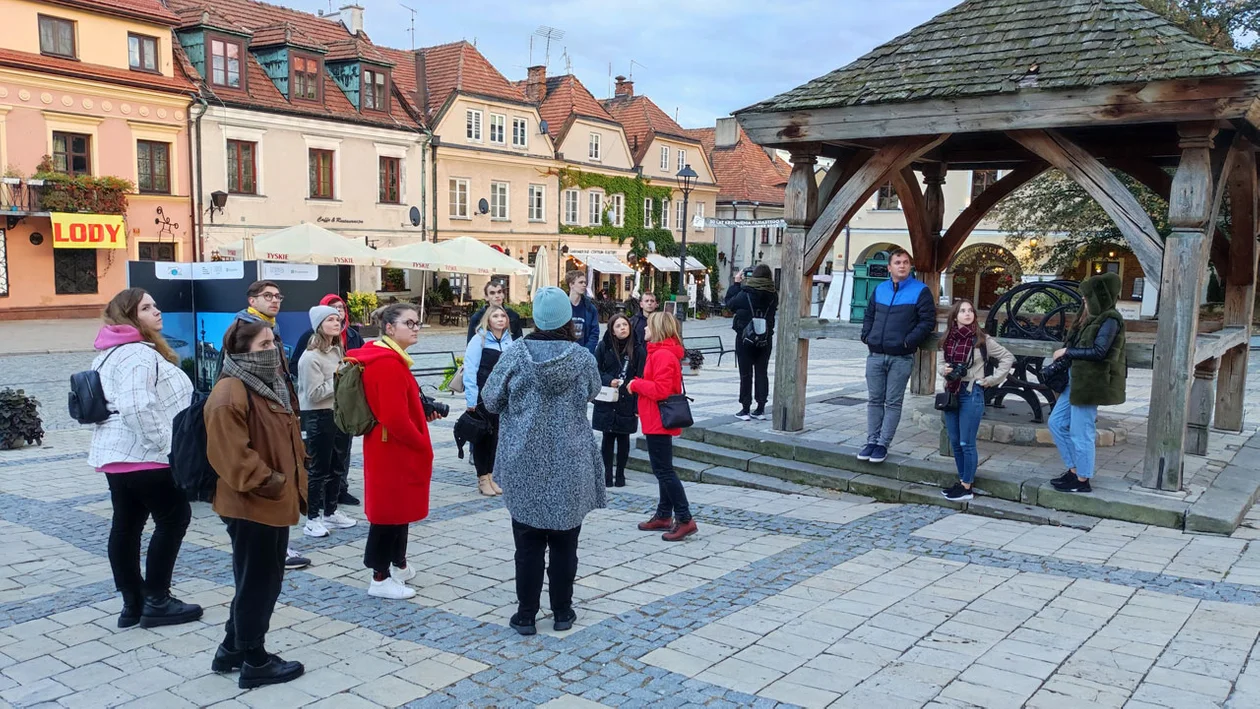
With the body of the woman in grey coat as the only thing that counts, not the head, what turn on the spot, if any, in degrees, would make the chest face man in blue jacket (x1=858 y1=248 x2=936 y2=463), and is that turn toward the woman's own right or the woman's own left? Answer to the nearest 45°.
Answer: approximately 45° to the woman's own right

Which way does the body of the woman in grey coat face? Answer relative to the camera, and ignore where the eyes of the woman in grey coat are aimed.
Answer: away from the camera

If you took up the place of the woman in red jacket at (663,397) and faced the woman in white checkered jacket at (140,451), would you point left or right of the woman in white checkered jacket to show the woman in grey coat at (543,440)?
left

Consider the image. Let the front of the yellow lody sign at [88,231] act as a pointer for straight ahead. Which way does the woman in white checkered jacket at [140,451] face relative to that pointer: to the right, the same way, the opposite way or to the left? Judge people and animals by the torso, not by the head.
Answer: to the left

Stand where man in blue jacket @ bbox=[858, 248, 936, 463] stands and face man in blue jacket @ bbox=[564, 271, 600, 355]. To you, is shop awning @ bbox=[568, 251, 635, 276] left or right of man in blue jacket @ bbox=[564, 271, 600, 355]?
right

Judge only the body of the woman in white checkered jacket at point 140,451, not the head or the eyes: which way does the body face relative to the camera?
to the viewer's right

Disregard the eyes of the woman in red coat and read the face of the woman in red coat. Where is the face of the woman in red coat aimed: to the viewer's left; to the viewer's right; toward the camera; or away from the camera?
to the viewer's right

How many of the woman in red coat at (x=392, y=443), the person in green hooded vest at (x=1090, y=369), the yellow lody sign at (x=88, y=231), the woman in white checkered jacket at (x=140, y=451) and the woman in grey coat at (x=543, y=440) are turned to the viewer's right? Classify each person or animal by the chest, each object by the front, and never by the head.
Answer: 2

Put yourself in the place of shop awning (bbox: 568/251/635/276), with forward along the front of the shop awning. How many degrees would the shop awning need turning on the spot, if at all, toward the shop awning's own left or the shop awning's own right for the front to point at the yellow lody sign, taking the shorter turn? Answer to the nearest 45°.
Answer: approximately 90° to the shop awning's own right

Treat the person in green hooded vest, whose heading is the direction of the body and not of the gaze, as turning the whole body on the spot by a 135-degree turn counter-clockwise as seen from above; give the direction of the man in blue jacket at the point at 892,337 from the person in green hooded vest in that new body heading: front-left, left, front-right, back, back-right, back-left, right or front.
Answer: back-right

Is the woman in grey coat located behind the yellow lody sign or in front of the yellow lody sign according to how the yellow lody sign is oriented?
in front

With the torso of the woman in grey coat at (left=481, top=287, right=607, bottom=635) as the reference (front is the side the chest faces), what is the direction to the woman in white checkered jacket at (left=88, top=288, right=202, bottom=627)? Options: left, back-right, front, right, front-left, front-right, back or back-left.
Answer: left

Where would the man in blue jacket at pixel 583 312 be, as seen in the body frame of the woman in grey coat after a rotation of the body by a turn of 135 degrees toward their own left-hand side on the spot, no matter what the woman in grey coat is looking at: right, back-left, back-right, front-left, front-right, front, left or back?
back-right

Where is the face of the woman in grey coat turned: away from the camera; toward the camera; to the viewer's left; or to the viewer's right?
away from the camera
